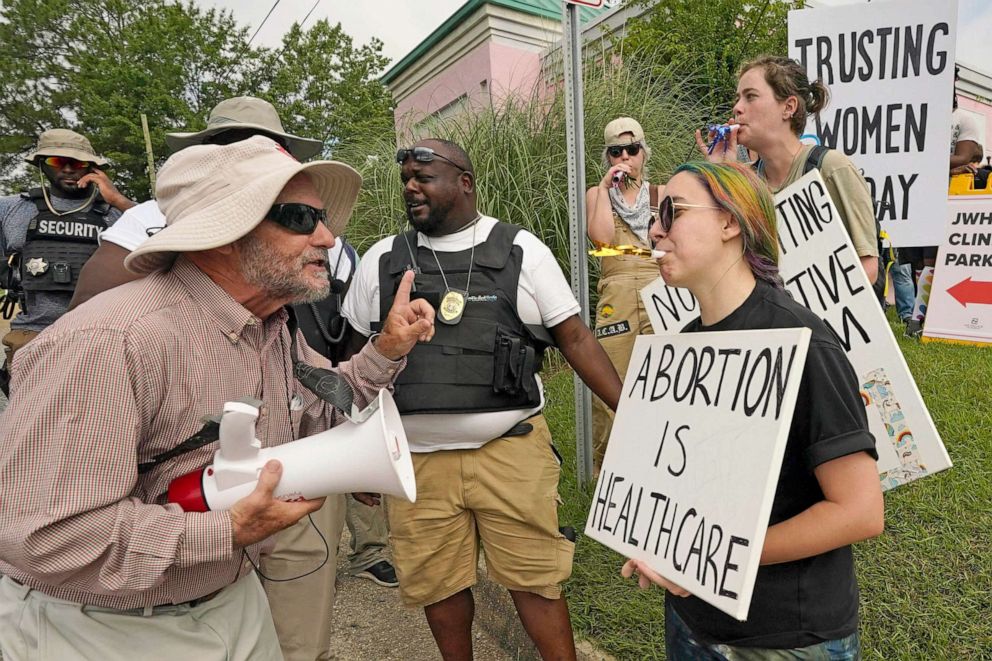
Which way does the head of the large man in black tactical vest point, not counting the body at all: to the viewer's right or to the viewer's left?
to the viewer's left

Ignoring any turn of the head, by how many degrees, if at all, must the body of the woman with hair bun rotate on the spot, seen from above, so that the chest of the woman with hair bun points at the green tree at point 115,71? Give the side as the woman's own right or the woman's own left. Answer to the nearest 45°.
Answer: approximately 90° to the woman's own right

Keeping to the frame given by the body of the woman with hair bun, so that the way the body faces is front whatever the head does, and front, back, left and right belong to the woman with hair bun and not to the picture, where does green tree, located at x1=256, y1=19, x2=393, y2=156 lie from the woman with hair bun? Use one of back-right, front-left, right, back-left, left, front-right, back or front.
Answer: right

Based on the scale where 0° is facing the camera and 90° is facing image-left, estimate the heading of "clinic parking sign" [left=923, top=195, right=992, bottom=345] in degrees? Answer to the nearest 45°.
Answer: approximately 0°

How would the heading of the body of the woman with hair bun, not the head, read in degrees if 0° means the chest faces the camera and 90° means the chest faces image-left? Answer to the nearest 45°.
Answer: approximately 45°

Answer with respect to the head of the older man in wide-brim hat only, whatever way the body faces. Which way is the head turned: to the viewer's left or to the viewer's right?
to the viewer's right

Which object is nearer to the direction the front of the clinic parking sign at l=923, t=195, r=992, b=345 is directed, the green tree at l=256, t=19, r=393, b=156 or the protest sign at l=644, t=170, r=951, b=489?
the protest sign

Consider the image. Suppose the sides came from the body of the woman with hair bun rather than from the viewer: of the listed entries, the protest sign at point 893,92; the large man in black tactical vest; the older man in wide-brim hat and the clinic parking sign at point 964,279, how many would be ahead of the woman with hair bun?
2

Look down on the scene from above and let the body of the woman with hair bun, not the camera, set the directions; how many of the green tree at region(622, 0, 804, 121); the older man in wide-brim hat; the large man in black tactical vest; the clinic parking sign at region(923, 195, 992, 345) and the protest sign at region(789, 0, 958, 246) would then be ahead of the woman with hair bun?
2

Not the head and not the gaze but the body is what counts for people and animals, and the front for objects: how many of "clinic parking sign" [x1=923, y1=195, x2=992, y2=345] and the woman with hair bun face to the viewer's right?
0
